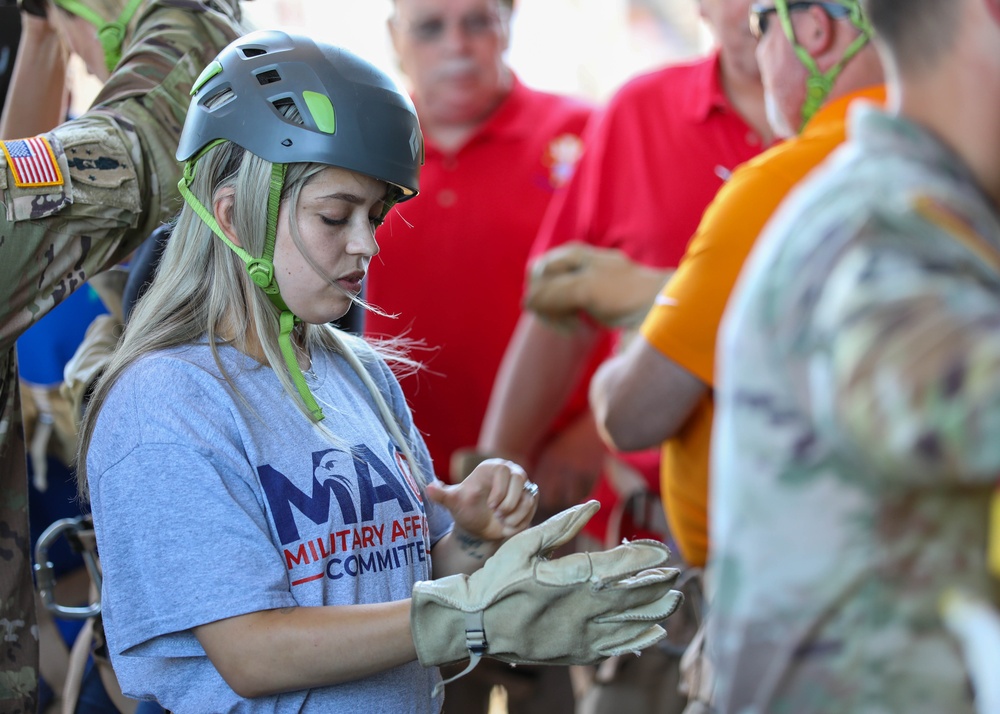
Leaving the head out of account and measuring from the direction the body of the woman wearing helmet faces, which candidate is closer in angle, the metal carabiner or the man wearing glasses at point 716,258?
the man wearing glasses

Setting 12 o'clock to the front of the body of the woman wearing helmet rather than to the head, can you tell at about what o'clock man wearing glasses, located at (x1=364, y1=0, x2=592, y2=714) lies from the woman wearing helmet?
The man wearing glasses is roughly at 8 o'clock from the woman wearing helmet.

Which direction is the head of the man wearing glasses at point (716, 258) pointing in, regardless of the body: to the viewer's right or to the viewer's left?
to the viewer's left

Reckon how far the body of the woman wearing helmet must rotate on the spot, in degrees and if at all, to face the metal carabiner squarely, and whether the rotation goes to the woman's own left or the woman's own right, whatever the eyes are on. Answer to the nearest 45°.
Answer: approximately 180°

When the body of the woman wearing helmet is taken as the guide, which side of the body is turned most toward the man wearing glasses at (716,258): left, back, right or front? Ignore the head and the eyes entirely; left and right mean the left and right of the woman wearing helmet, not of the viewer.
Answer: left

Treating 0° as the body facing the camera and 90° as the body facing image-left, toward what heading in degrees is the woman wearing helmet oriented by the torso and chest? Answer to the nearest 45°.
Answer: approximately 315°
